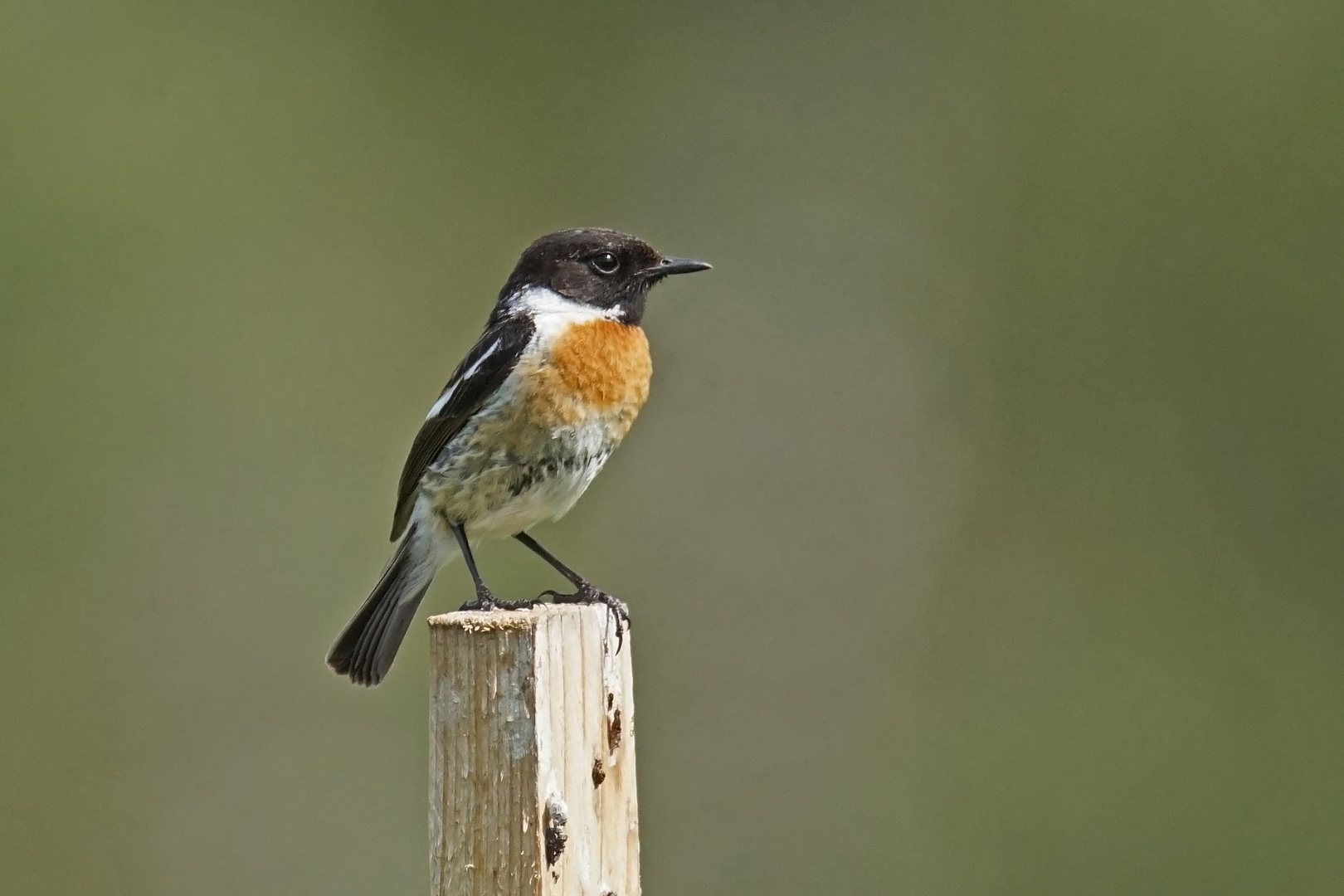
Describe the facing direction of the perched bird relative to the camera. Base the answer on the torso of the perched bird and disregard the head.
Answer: to the viewer's right
